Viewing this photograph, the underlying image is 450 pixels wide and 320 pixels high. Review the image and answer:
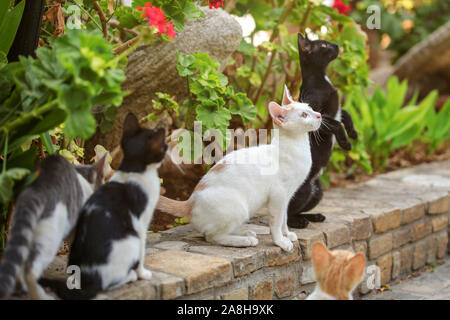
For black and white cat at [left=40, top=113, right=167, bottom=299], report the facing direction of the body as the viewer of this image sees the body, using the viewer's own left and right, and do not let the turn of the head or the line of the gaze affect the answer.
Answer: facing away from the viewer and to the right of the viewer

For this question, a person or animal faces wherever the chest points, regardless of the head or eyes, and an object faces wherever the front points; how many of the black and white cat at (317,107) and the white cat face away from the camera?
0

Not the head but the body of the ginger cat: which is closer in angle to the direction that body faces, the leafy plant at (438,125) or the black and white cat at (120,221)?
the leafy plant

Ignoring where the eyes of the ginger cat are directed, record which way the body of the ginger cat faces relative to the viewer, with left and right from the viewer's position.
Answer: facing away from the viewer

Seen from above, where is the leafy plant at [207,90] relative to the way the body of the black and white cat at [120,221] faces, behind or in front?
in front

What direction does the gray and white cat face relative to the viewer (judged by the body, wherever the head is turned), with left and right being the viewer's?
facing away from the viewer and to the right of the viewer

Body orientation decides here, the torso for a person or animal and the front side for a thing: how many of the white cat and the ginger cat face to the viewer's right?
1

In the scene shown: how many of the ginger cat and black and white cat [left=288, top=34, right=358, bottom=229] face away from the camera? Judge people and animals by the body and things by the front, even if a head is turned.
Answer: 1

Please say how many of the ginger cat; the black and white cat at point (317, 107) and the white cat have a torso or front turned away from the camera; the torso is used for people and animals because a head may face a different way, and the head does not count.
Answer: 1

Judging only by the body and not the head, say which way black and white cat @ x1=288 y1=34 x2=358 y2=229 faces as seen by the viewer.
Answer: to the viewer's right

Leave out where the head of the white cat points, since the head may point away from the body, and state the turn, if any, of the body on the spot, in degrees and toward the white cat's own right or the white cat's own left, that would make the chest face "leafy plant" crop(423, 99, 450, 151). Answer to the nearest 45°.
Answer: approximately 45° to the white cat's own left

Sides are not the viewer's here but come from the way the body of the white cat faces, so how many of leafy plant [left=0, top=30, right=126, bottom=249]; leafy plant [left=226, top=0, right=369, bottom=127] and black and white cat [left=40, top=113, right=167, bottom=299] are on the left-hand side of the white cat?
1

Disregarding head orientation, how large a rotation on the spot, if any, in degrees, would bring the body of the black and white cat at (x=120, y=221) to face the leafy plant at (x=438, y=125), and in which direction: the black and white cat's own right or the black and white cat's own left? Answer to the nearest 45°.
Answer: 0° — it already faces it

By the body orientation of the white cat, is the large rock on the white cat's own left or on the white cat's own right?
on the white cat's own left

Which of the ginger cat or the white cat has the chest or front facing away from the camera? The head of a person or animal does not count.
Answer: the ginger cat

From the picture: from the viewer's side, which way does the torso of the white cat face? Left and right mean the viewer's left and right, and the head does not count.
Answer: facing to the right of the viewer

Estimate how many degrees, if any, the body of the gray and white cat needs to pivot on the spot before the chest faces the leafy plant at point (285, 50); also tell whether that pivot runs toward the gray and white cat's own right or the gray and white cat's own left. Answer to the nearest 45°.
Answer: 0° — it already faces it
